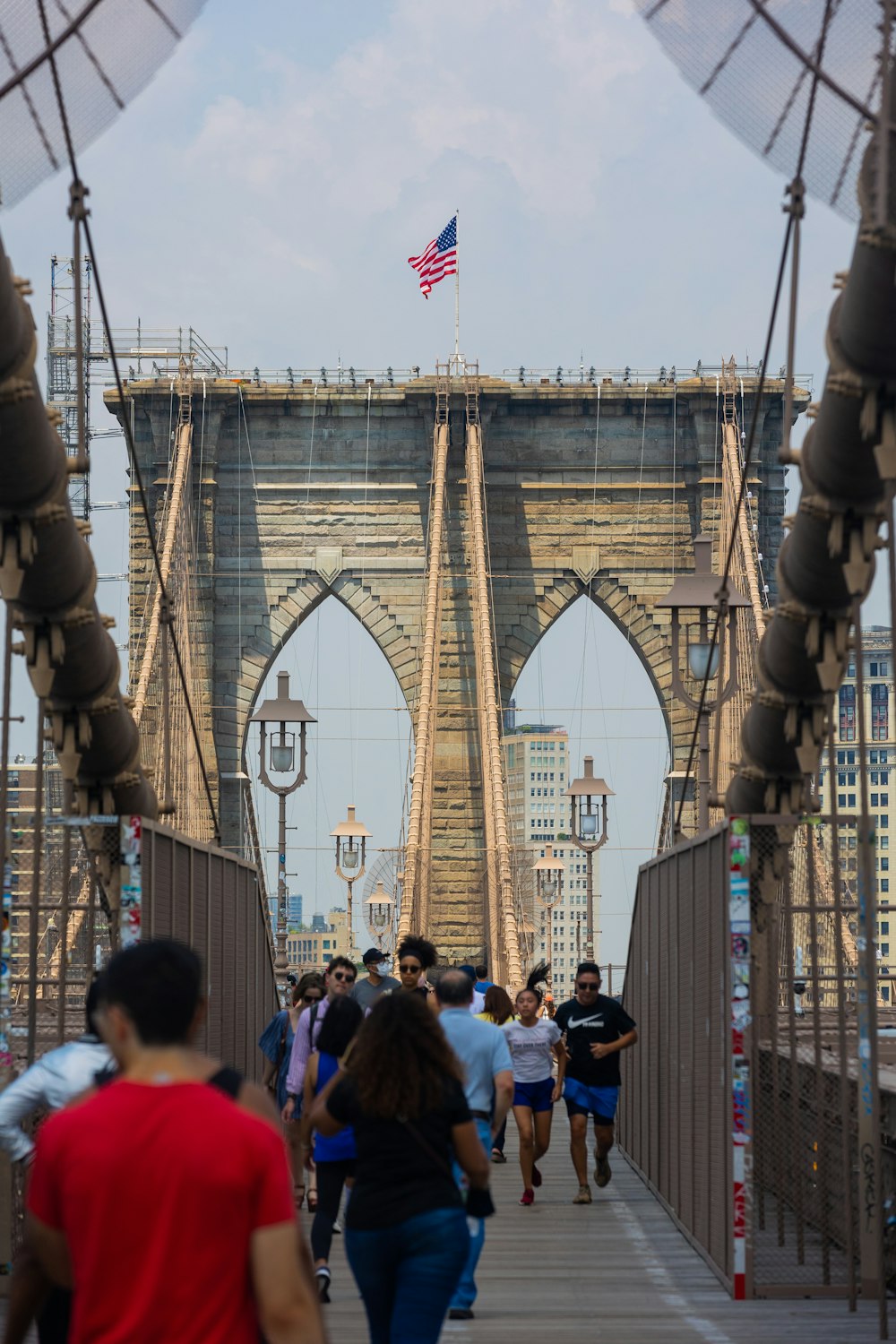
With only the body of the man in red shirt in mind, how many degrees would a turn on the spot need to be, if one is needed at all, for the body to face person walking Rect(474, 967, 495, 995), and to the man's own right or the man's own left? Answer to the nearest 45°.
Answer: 0° — they already face them

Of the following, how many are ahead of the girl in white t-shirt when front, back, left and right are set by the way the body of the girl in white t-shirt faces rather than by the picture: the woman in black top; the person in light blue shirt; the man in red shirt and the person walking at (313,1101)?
4

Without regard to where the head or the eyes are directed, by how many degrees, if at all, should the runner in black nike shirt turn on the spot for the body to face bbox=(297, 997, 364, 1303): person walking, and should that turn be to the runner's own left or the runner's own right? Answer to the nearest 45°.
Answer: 0° — they already face them

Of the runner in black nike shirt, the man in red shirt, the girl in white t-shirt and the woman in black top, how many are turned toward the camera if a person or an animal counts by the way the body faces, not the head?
2

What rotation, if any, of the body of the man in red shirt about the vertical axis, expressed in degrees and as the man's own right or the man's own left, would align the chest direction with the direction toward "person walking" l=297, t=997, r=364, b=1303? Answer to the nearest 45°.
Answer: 0° — they already face them

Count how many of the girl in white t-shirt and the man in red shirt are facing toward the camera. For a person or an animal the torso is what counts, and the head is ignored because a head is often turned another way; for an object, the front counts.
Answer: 1

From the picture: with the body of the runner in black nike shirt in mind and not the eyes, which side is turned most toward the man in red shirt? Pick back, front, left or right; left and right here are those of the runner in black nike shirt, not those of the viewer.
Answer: front

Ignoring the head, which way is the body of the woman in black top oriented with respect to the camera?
away from the camera

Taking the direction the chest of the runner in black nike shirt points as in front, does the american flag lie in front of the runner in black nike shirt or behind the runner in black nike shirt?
behind

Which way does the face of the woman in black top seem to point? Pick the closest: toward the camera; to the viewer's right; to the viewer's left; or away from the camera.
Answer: away from the camera

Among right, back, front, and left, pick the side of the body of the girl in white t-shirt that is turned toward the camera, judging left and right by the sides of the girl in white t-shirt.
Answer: front

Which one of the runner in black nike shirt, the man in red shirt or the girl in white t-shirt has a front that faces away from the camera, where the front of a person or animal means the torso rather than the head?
the man in red shirt

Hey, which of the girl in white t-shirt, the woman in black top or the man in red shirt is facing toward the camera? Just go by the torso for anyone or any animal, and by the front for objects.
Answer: the girl in white t-shirt

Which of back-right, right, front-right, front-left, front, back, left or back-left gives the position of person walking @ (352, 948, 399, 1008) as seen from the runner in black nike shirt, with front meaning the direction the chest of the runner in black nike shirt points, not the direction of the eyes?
right

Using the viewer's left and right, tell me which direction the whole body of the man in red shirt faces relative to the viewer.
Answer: facing away from the viewer

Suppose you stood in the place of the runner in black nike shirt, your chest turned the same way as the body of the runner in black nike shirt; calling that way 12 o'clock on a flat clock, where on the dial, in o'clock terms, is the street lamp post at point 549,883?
The street lamp post is roughly at 6 o'clock from the runner in black nike shirt.
